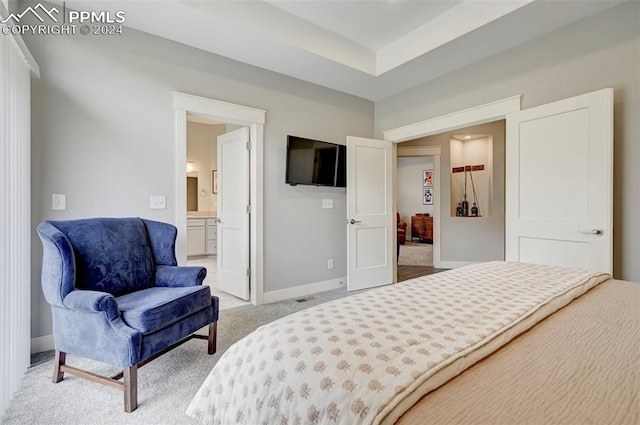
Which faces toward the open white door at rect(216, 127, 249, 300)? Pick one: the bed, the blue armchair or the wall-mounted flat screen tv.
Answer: the bed

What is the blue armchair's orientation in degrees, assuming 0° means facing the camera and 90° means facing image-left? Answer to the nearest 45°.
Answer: approximately 315°

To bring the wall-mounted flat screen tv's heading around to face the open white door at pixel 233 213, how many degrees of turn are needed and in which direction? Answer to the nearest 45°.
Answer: approximately 135° to its right

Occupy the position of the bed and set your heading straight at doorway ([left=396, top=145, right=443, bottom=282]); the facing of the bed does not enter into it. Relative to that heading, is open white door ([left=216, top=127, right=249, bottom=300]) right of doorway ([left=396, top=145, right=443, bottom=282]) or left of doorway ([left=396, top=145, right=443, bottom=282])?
left

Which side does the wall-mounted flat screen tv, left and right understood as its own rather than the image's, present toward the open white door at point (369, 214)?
left

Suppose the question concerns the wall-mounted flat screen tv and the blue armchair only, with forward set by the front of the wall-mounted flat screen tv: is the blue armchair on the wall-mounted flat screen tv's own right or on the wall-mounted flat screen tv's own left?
on the wall-mounted flat screen tv's own right

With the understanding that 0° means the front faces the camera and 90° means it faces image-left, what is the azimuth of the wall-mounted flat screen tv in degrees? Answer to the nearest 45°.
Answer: approximately 315°

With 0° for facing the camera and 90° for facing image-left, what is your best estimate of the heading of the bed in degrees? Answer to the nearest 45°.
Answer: approximately 135°

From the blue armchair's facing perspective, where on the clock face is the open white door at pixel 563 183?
The open white door is roughly at 11 o'clock from the blue armchair.

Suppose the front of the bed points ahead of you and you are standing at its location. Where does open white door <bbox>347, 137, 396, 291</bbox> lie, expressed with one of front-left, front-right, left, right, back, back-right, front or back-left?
front-right

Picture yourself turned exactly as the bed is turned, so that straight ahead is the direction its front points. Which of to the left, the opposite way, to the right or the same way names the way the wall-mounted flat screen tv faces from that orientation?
the opposite way
